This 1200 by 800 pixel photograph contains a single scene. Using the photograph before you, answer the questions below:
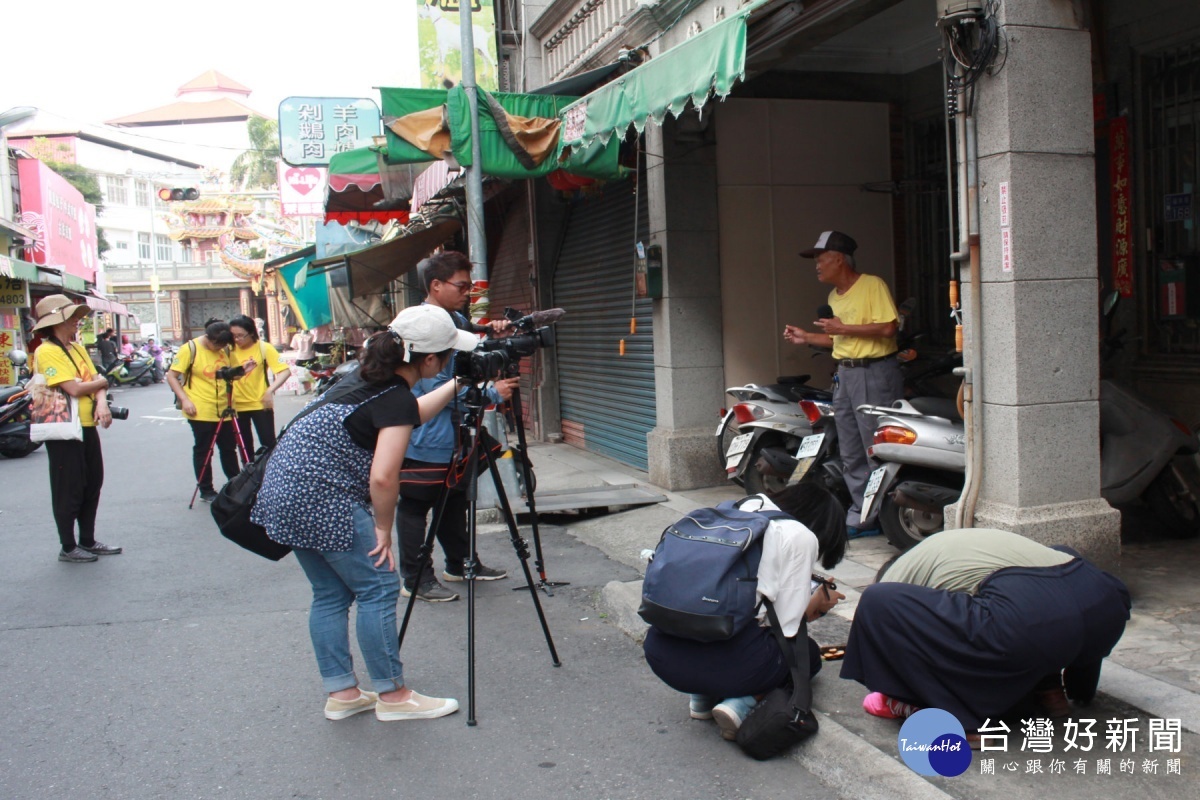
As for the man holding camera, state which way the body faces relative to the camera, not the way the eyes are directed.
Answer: to the viewer's right

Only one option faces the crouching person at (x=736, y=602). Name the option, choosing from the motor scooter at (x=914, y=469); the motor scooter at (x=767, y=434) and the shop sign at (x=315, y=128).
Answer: the shop sign

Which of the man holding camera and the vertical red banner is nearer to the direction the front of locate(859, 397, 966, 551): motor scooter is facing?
the vertical red banner

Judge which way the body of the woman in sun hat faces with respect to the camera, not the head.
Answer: to the viewer's right

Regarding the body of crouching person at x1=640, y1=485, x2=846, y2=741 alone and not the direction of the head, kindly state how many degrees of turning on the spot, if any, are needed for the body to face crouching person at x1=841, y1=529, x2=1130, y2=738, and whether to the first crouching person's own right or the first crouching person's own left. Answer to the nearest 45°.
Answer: approximately 45° to the first crouching person's own right

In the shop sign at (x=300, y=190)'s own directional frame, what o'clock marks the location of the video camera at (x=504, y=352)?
The video camera is roughly at 12 o'clock from the shop sign.

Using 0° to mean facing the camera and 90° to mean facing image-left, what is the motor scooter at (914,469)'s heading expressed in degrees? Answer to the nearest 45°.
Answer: approximately 225°

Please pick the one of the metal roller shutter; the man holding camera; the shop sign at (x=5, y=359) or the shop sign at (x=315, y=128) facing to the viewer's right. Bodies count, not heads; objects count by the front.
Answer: the man holding camera

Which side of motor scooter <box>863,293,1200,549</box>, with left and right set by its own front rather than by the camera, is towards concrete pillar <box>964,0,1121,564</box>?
right
